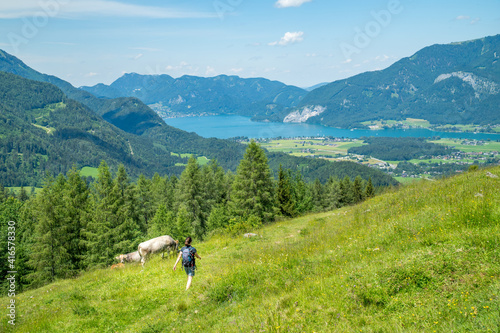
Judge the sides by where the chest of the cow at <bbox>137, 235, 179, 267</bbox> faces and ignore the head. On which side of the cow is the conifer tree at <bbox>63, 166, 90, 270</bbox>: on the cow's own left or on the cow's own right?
on the cow's own left

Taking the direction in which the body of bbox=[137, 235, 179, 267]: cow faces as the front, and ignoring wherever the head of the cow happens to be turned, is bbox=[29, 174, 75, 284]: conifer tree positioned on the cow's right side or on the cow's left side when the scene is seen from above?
on the cow's left side
